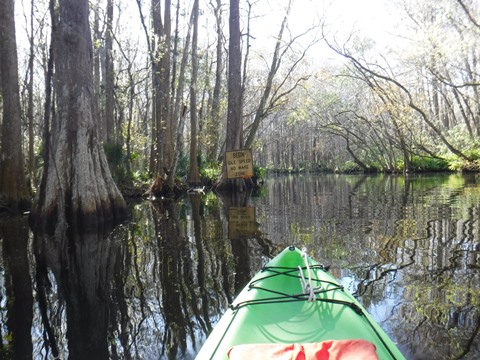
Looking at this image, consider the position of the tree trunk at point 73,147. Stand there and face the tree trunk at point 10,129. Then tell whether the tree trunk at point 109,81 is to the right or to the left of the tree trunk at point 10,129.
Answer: right

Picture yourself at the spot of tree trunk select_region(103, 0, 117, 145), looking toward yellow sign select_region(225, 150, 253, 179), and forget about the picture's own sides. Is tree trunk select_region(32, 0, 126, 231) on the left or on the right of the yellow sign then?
right

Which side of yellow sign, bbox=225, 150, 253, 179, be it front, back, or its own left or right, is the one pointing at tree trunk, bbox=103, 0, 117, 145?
right

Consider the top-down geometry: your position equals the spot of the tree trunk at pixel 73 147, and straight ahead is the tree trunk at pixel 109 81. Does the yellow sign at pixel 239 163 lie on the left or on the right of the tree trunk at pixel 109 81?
right

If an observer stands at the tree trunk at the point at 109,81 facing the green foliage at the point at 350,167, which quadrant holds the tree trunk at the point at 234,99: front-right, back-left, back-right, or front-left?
front-right

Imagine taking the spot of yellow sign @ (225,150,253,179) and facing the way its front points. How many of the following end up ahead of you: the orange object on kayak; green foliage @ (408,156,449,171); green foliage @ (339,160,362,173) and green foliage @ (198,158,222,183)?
1

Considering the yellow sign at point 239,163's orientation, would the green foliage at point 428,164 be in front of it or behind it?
behind

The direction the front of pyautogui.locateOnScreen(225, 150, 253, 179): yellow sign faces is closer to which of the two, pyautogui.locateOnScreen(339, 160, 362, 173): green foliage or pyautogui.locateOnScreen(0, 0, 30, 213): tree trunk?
the tree trunk

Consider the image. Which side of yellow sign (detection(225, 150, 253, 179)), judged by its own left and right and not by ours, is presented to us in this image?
front

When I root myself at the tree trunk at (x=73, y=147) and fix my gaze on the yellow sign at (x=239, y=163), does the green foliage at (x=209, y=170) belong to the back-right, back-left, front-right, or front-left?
front-left

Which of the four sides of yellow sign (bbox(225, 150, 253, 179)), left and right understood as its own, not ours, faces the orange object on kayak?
front

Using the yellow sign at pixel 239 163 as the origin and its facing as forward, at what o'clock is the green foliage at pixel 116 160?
The green foliage is roughly at 2 o'clock from the yellow sign.

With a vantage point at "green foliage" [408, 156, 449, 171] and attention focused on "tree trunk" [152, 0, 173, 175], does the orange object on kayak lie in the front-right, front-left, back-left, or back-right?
front-left

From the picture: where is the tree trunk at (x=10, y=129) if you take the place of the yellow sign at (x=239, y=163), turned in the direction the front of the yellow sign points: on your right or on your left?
on your right

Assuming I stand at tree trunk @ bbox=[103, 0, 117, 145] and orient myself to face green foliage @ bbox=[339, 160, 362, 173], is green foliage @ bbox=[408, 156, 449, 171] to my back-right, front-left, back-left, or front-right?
front-right
